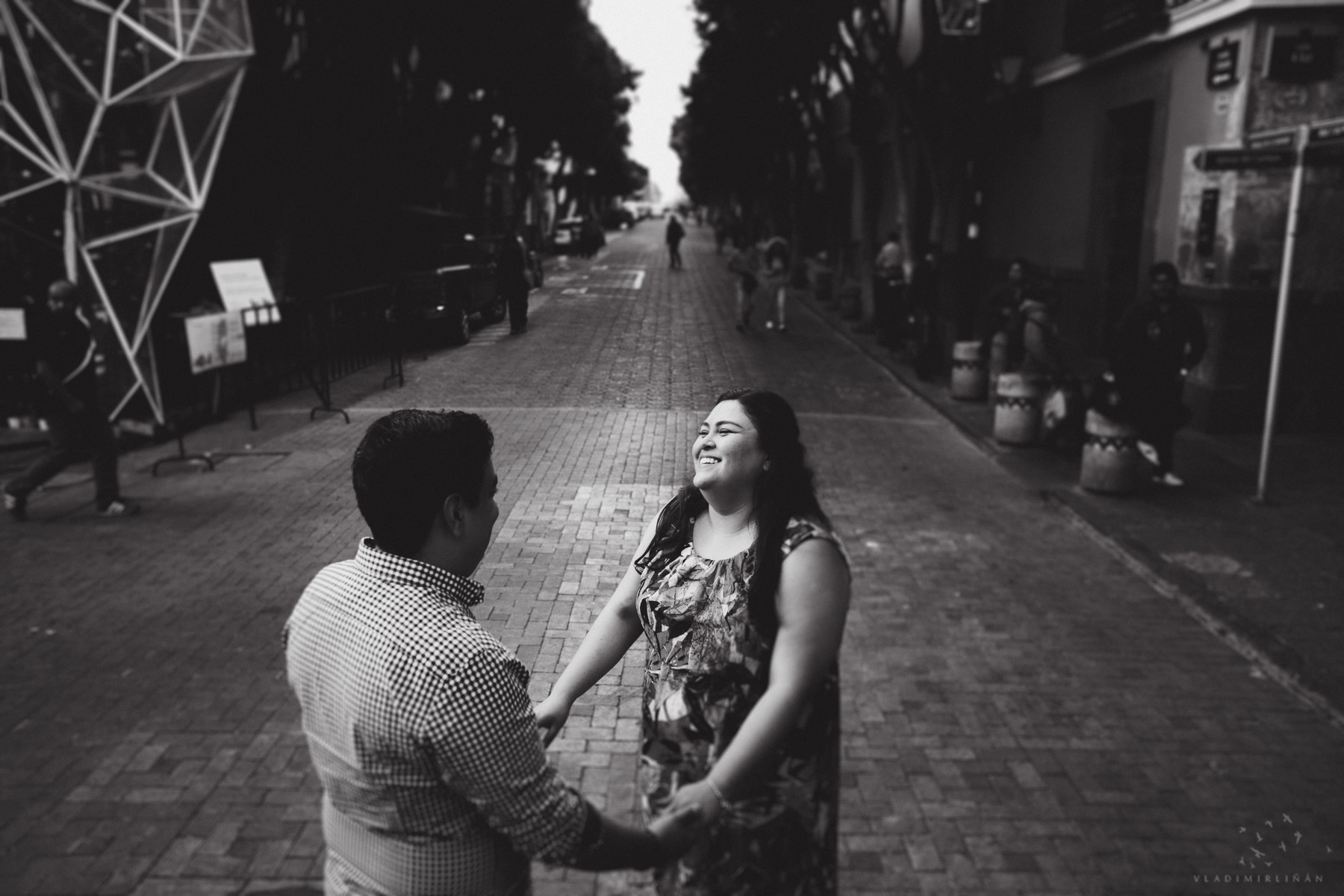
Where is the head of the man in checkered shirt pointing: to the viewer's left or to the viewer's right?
to the viewer's right

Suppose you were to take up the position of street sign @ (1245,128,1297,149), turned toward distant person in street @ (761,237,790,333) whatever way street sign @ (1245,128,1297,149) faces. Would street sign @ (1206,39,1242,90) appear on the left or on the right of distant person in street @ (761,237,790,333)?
right

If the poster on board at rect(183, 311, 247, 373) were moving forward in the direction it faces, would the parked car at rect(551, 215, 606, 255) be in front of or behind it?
behind

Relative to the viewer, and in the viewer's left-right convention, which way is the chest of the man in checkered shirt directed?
facing away from the viewer and to the right of the viewer

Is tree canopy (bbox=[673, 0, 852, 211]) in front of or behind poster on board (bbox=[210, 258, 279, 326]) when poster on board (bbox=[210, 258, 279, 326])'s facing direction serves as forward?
behind

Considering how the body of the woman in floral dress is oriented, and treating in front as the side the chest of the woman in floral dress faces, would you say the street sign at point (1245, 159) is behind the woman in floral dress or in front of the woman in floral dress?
behind

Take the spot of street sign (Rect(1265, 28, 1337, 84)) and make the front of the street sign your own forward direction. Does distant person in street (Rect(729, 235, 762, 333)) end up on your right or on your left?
on your right

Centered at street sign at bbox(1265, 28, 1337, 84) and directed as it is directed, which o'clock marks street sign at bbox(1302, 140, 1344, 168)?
street sign at bbox(1302, 140, 1344, 168) is roughly at 12 o'clock from street sign at bbox(1265, 28, 1337, 84).

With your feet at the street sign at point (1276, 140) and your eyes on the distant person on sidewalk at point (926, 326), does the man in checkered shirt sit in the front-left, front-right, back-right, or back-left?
back-left
